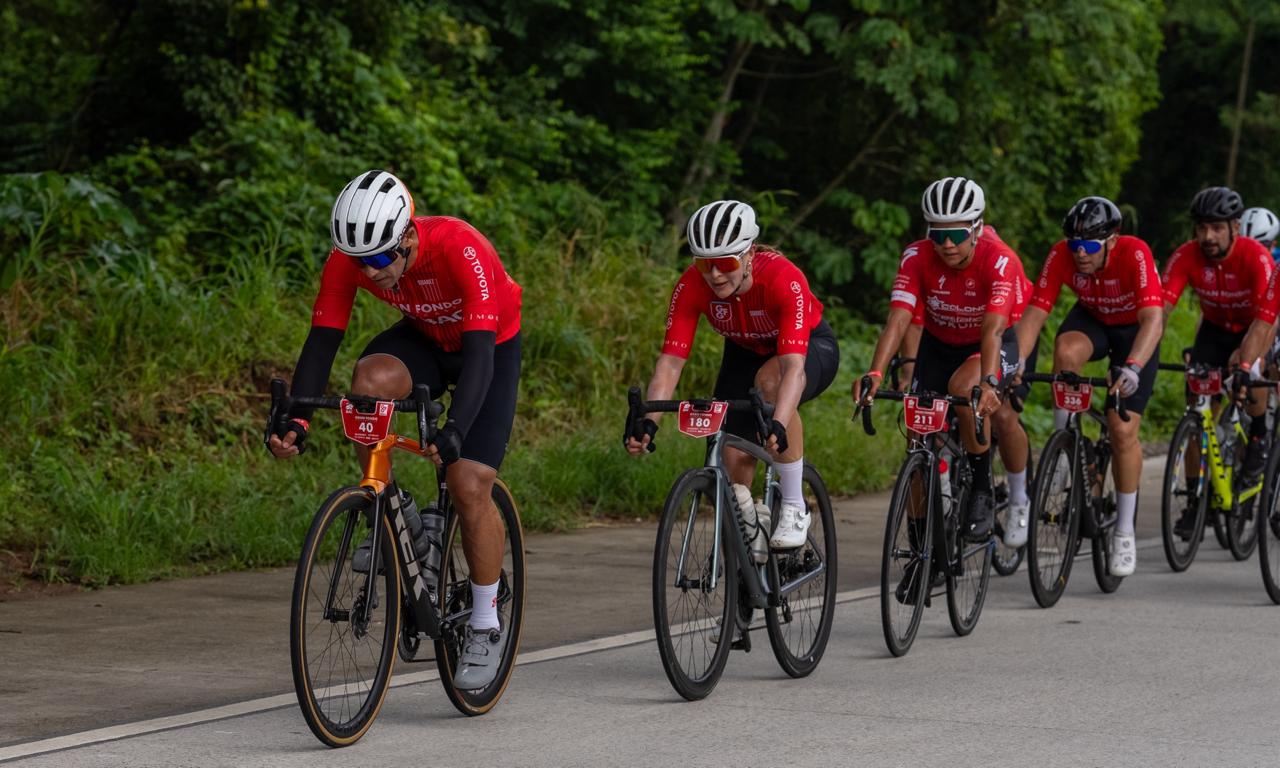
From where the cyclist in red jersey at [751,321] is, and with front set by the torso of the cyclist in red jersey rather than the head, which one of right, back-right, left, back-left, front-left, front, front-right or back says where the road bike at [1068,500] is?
back

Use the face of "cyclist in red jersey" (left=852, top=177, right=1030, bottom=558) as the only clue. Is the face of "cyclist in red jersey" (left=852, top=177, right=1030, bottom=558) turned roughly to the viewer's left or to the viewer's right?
to the viewer's left

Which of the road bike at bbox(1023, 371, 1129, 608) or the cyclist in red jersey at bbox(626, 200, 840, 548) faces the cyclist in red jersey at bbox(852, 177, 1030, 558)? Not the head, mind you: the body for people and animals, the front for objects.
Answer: the road bike

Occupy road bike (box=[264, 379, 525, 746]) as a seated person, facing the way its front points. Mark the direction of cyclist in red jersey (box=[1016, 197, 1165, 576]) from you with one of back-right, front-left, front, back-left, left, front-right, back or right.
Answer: back

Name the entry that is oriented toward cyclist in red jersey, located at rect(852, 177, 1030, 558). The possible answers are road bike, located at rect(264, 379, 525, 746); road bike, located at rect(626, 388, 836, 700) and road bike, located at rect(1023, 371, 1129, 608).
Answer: road bike, located at rect(1023, 371, 1129, 608)

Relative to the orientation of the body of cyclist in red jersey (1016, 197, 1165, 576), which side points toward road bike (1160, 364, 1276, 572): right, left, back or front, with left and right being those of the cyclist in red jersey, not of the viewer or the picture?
back

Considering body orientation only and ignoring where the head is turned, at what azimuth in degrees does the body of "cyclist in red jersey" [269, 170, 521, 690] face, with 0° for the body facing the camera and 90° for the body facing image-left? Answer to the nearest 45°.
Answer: approximately 45°
